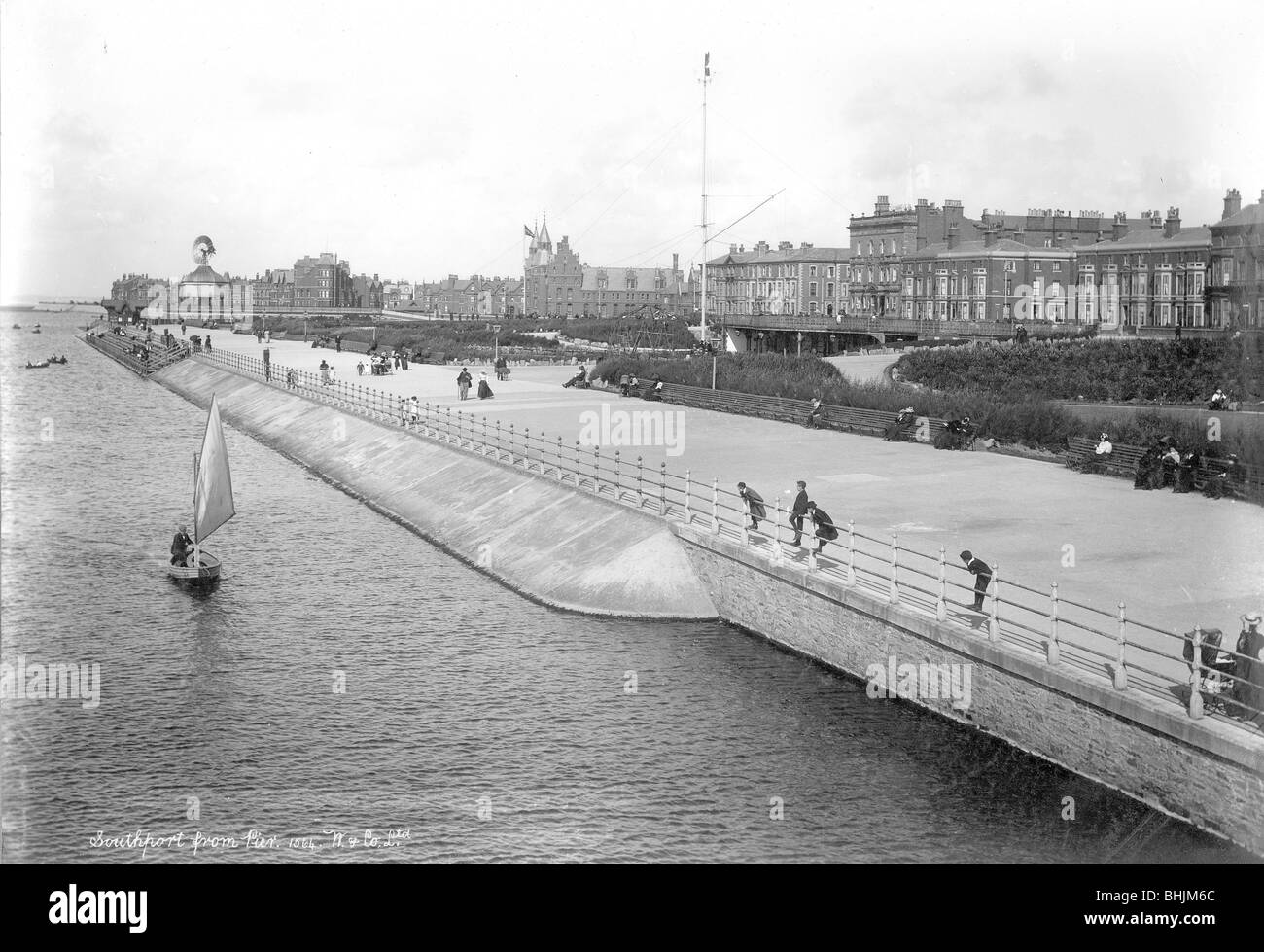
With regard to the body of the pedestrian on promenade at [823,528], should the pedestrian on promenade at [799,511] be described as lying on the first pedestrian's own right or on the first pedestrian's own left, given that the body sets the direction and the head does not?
on the first pedestrian's own right

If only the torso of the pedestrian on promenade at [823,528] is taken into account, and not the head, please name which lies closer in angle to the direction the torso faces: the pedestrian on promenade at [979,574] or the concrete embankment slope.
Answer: the concrete embankment slope

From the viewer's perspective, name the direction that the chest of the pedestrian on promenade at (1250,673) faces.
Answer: to the viewer's left

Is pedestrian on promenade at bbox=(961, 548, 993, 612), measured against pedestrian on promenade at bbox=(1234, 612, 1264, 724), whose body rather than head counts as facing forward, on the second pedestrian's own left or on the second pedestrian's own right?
on the second pedestrian's own right

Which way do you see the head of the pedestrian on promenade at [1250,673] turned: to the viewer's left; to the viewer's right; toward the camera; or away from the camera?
to the viewer's left

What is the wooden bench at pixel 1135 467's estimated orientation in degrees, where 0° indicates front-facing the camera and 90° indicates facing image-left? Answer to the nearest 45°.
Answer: approximately 45°

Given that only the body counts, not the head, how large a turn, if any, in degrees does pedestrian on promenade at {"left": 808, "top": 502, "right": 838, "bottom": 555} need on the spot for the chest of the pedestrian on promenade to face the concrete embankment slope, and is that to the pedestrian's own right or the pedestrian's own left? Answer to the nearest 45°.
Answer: approximately 45° to the pedestrian's own right

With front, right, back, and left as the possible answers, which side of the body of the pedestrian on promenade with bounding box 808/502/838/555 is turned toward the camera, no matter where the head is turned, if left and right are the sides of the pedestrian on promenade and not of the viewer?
left

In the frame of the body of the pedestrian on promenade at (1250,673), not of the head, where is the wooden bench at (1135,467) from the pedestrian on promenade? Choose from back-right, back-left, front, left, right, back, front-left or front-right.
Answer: right
